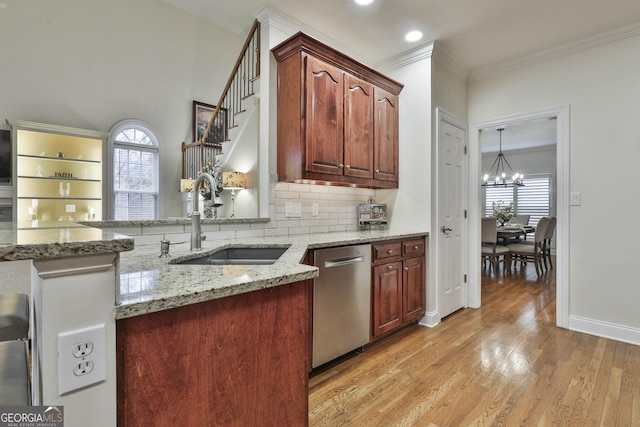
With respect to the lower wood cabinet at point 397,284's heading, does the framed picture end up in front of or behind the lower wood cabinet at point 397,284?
behind

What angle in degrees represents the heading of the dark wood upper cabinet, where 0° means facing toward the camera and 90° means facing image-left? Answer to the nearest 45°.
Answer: approximately 315°

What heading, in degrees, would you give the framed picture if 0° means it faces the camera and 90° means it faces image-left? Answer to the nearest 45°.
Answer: approximately 315°
